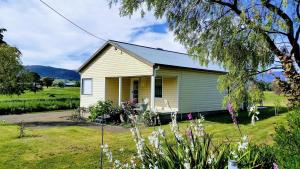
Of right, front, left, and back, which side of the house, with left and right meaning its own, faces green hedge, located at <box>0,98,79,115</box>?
right

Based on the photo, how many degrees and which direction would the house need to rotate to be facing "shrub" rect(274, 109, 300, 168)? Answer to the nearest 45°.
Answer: approximately 45° to its left

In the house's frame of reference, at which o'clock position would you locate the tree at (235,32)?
The tree is roughly at 10 o'clock from the house.

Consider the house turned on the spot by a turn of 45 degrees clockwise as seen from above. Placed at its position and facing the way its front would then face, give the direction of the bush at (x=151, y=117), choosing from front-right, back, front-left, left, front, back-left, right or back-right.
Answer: left

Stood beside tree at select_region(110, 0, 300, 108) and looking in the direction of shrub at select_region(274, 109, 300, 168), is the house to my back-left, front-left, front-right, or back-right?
back-right

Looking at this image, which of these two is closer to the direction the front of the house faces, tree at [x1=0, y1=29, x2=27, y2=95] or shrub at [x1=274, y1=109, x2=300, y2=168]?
the shrub

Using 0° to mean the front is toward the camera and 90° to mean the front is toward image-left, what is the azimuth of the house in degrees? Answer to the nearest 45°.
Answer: approximately 45°
